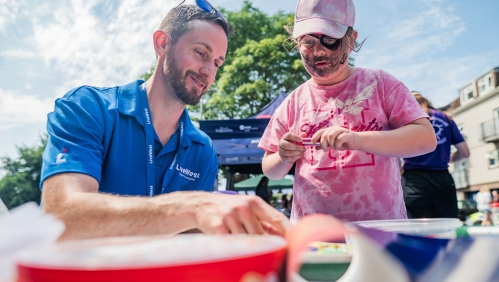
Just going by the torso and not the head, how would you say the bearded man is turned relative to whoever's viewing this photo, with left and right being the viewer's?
facing the viewer and to the right of the viewer

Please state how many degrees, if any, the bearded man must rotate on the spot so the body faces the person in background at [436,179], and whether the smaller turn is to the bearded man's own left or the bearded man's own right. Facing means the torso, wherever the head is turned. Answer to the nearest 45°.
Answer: approximately 90° to the bearded man's own left

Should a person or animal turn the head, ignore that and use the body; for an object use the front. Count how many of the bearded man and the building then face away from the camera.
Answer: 0

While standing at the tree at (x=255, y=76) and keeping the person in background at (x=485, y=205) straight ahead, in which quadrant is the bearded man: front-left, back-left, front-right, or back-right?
front-right

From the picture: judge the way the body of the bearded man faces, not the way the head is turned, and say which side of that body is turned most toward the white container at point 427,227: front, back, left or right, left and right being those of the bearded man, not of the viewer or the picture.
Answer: front

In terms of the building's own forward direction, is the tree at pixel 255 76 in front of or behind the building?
in front

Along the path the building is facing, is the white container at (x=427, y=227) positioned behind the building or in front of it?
in front

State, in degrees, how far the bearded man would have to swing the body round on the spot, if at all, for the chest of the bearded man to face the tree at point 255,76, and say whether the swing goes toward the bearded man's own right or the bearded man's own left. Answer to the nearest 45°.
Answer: approximately 135° to the bearded man's own left

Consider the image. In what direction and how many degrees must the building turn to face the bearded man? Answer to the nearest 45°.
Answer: approximately 45° to its left

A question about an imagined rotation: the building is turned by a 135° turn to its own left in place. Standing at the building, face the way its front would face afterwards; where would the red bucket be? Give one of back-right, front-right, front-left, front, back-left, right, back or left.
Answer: right

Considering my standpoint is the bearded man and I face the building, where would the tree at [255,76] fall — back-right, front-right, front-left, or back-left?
front-left

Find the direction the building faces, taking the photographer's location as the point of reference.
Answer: facing the viewer and to the left of the viewer
